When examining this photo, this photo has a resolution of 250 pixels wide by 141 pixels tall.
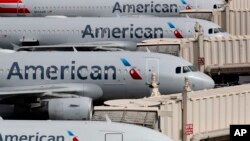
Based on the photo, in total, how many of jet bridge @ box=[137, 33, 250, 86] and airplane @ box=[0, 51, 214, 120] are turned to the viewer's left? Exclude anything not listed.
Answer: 1

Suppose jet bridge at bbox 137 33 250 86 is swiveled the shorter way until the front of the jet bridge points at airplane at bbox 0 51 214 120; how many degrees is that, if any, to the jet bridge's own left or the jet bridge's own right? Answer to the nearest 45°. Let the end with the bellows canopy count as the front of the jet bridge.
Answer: approximately 45° to the jet bridge's own left

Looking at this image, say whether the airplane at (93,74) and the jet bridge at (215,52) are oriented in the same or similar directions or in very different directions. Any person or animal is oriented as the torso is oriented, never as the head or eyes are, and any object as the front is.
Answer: very different directions

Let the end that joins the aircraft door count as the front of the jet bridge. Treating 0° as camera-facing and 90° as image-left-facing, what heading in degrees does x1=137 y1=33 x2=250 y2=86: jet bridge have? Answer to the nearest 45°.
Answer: approximately 90°

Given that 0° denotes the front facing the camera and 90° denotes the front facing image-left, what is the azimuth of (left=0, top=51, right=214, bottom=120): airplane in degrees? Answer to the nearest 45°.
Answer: approximately 270°

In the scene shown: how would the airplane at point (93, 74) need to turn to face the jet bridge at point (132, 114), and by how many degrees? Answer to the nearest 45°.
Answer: approximately 90° to its right
